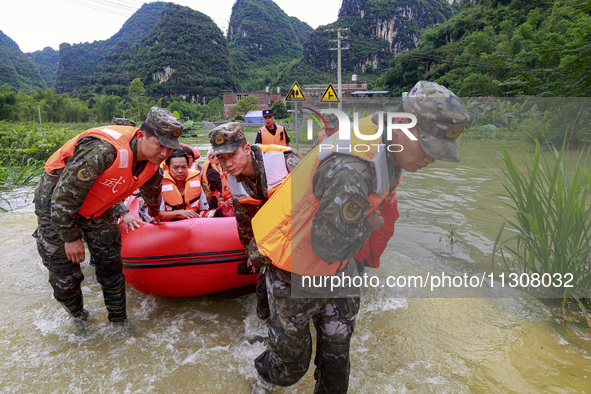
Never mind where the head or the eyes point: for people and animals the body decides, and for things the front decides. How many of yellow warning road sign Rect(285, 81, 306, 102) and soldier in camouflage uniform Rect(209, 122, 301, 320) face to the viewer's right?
0

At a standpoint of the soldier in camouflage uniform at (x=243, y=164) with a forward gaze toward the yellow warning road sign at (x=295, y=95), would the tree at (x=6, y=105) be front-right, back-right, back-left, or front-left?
front-left

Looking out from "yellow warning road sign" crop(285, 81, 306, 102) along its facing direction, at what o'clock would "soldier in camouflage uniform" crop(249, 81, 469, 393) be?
The soldier in camouflage uniform is roughly at 12 o'clock from the yellow warning road sign.

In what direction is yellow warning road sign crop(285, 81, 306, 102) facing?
toward the camera

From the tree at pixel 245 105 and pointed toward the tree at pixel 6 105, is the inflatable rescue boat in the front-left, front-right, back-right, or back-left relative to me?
front-left

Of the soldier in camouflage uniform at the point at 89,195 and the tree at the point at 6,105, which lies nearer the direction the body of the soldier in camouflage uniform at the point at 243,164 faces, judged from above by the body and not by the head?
the soldier in camouflage uniform

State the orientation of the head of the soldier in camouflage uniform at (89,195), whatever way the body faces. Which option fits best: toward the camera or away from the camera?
toward the camera
